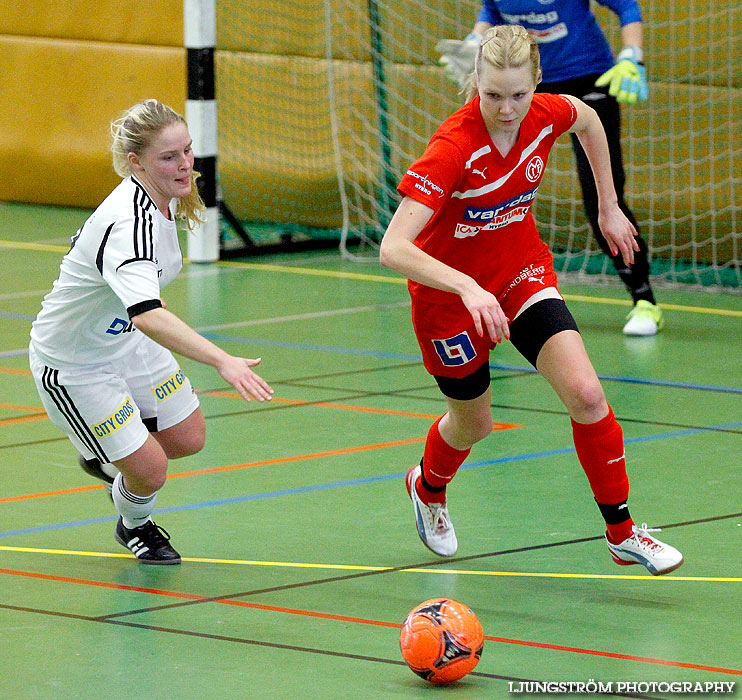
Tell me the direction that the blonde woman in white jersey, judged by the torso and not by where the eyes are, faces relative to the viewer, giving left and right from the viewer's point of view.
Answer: facing the viewer and to the right of the viewer

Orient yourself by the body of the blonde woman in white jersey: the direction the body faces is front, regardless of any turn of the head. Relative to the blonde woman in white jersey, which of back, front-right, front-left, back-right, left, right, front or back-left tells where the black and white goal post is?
back-left

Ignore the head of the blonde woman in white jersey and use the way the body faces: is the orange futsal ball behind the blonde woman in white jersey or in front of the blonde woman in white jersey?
in front

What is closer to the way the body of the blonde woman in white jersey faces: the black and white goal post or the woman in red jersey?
the woman in red jersey

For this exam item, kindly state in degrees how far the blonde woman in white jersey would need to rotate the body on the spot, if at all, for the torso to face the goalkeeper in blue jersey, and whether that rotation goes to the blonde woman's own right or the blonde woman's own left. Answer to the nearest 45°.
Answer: approximately 90° to the blonde woman's own left

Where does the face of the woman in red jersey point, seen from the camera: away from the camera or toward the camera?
toward the camera

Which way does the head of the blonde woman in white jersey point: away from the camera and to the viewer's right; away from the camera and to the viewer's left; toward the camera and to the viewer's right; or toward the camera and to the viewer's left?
toward the camera and to the viewer's right

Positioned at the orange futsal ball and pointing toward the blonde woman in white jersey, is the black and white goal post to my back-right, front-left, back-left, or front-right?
front-right
